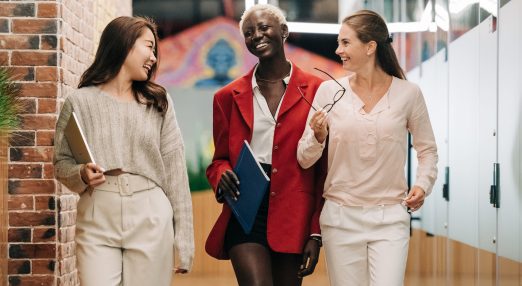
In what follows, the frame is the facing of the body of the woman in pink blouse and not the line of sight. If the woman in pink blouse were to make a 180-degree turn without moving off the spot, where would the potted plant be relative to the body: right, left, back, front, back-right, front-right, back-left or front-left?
left

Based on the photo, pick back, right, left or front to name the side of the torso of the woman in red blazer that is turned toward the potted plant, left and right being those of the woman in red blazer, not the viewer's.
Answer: right

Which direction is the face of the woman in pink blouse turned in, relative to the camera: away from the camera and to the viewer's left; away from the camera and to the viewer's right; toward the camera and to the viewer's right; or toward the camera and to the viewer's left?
toward the camera and to the viewer's left

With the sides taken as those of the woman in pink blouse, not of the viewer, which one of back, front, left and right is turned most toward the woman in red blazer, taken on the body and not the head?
right

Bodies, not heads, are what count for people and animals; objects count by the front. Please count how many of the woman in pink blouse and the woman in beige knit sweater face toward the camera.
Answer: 2

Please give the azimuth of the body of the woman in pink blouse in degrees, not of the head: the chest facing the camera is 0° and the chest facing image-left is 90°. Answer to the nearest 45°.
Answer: approximately 0°

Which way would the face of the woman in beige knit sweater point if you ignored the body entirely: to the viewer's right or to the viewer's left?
to the viewer's right

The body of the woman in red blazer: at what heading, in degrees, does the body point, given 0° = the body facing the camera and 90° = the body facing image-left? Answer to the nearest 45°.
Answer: approximately 0°
